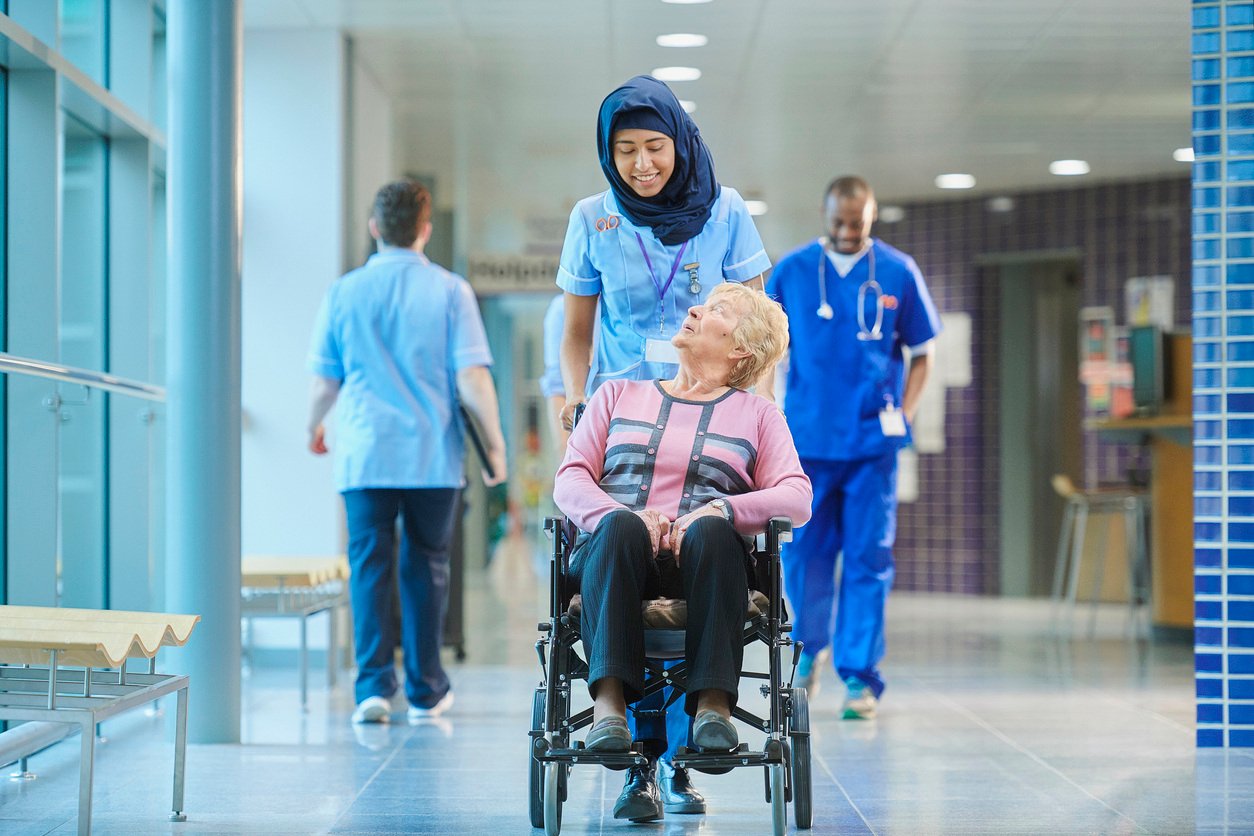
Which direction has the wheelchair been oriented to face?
toward the camera

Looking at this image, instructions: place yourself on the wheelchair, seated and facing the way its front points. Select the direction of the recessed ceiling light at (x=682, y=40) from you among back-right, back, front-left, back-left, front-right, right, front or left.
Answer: back

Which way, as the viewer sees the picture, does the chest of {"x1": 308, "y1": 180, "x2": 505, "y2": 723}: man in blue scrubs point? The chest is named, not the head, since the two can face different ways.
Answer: away from the camera

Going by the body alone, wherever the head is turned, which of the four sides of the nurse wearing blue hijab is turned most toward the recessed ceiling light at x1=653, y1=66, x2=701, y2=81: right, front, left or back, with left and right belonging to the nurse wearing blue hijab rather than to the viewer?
back

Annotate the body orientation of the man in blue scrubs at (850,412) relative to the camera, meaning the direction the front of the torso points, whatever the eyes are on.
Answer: toward the camera

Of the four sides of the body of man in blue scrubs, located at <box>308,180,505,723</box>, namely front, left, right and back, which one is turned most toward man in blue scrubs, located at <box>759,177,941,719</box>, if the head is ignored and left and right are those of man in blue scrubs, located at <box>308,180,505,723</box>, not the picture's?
right

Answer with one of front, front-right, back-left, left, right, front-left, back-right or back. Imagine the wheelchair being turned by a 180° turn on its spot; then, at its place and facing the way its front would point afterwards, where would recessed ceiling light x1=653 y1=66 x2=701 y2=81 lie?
front

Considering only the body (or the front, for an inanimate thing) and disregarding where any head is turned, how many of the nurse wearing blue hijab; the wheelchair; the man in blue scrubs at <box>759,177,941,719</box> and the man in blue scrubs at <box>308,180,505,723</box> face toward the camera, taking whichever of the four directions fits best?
3

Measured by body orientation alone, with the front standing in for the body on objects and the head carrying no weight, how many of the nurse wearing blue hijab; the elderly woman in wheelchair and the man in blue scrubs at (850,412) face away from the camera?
0

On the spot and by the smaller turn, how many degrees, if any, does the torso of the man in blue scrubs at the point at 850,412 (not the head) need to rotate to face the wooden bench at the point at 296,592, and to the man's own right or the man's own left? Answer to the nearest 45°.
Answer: approximately 90° to the man's own right

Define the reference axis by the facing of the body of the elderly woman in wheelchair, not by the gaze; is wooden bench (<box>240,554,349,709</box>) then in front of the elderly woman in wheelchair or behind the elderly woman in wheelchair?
behind

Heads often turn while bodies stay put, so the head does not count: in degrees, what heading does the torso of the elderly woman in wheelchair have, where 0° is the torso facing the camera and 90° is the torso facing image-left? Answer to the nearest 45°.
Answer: approximately 0°
